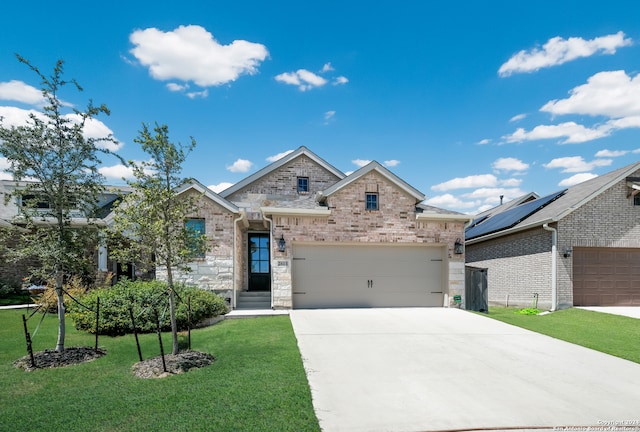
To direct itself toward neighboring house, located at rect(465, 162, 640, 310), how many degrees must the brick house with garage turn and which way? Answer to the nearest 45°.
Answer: approximately 90° to its left

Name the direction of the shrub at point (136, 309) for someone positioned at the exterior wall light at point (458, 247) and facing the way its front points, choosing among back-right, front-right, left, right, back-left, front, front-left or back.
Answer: front-right

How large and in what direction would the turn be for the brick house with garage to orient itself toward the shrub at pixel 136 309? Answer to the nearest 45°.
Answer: approximately 45° to its right

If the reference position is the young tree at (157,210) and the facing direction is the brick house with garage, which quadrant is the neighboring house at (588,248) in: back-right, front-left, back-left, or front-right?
front-right

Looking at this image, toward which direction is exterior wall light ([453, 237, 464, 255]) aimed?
toward the camera

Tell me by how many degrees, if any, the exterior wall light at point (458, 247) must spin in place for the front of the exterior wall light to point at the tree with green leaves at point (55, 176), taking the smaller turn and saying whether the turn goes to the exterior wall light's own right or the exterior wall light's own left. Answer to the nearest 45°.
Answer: approximately 45° to the exterior wall light's own right

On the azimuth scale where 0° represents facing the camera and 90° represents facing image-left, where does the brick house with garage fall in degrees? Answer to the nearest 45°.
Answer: approximately 0°

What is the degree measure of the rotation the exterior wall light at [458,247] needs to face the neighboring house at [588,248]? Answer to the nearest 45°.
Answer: approximately 135° to its left
